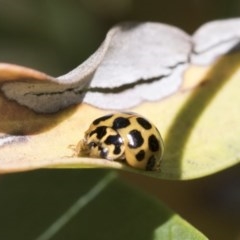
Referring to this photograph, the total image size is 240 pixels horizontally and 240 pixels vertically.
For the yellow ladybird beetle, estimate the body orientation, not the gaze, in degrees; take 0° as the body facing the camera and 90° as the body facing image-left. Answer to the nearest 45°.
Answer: approximately 45°
